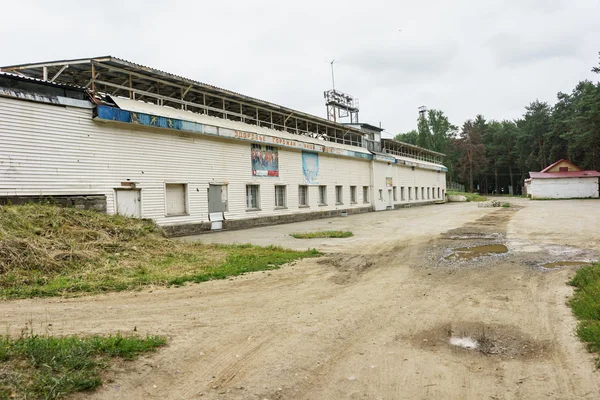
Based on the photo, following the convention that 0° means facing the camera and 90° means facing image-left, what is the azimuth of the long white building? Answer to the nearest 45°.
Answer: approximately 315°
